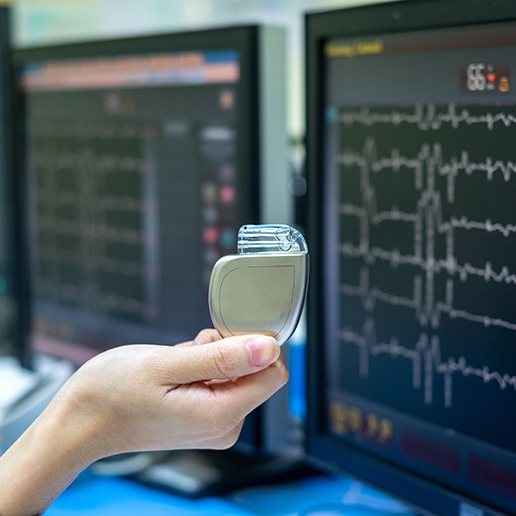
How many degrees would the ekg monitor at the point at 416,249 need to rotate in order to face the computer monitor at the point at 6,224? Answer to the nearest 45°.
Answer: approximately 90° to its right

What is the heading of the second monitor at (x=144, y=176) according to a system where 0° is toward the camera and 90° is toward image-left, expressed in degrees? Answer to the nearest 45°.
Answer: approximately 45°

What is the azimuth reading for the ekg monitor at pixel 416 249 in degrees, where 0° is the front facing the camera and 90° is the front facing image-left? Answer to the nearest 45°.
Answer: approximately 45°
